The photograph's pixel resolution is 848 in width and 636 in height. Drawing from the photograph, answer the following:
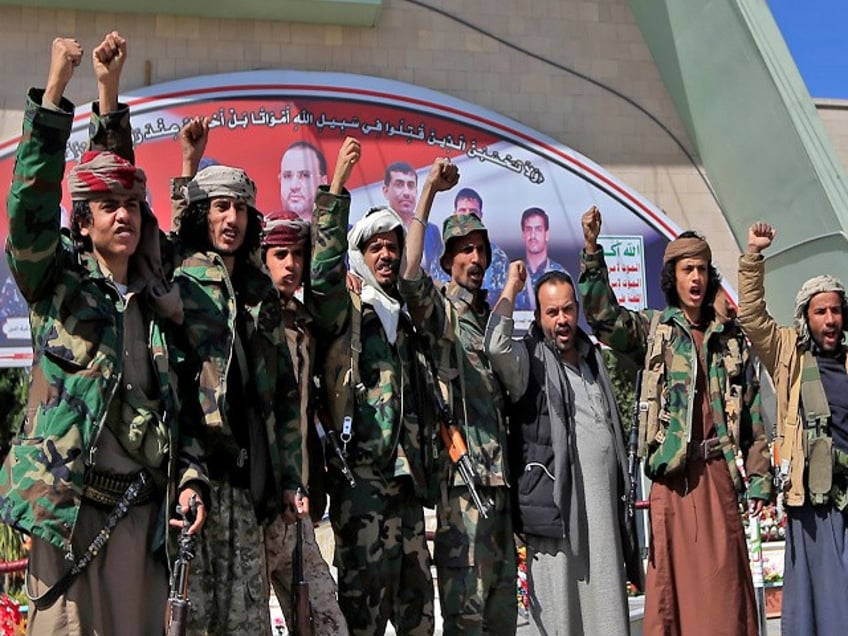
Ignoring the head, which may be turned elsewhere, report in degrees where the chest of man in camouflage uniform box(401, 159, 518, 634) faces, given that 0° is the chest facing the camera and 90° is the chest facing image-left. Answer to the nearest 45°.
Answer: approximately 315°

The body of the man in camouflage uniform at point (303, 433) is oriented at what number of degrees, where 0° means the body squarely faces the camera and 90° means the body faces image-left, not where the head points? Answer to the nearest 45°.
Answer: approximately 315°

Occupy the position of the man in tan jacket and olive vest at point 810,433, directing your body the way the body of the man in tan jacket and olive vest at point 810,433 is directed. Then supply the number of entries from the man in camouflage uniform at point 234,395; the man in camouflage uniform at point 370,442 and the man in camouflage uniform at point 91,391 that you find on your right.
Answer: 3

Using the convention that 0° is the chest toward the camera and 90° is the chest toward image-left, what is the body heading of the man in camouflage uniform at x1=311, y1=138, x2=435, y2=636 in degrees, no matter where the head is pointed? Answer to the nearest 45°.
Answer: approximately 315°
